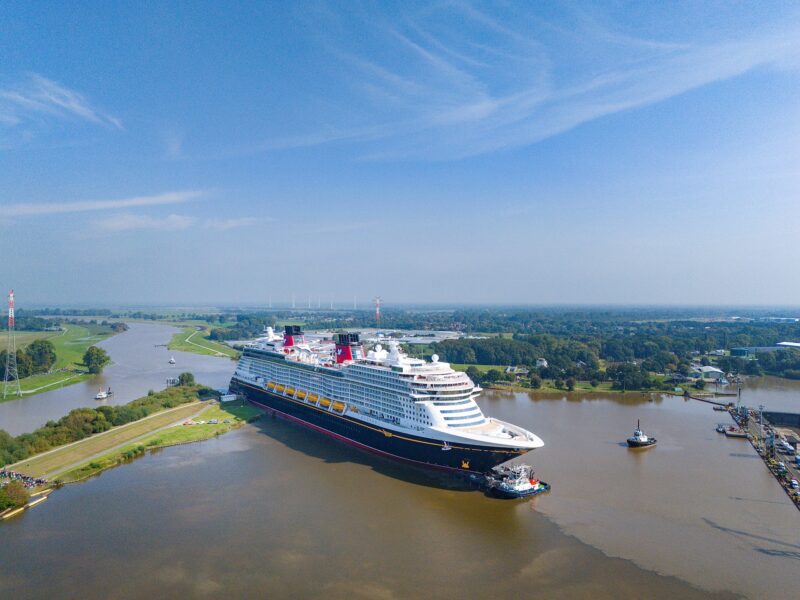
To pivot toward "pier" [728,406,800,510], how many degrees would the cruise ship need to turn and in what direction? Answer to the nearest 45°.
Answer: approximately 45° to its left

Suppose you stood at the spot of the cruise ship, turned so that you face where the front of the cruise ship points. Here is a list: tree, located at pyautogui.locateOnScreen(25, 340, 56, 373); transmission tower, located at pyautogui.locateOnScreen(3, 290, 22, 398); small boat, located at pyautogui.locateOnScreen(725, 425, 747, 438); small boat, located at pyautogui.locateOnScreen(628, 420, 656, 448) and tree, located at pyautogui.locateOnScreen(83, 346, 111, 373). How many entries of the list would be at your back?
3

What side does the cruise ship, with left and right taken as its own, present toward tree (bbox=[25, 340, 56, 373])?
back

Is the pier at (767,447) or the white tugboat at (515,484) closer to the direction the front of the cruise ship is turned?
the white tugboat

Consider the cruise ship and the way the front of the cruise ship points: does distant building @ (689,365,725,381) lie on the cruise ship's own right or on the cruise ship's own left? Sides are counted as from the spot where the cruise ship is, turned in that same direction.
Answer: on the cruise ship's own left

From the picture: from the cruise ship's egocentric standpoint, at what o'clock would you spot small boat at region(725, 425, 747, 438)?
The small boat is roughly at 10 o'clock from the cruise ship.

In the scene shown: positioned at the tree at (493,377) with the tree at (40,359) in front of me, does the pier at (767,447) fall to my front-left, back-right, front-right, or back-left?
back-left

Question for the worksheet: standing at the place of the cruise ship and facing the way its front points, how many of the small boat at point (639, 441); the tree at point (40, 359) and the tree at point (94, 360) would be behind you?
2

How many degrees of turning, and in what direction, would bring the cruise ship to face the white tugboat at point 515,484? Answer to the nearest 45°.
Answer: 0° — it already faces it

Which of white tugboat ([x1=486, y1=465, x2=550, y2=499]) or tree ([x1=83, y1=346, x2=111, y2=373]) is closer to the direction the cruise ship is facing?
the white tugboat

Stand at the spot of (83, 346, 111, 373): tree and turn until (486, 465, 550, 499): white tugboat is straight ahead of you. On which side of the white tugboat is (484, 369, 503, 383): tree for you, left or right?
left

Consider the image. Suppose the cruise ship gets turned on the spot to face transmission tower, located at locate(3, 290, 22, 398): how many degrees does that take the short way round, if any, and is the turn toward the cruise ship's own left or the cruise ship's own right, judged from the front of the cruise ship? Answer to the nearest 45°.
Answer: approximately 180°

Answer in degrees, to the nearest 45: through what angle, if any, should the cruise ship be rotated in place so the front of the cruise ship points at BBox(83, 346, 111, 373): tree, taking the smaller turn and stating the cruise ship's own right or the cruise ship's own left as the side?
approximately 180°

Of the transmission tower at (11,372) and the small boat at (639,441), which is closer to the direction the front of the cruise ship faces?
the small boat

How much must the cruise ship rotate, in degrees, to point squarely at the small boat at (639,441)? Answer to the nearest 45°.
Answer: approximately 45° to its left

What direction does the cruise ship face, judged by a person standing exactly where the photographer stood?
facing the viewer and to the right of the viewer

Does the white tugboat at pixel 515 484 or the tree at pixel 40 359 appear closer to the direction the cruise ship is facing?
the white tugboat
